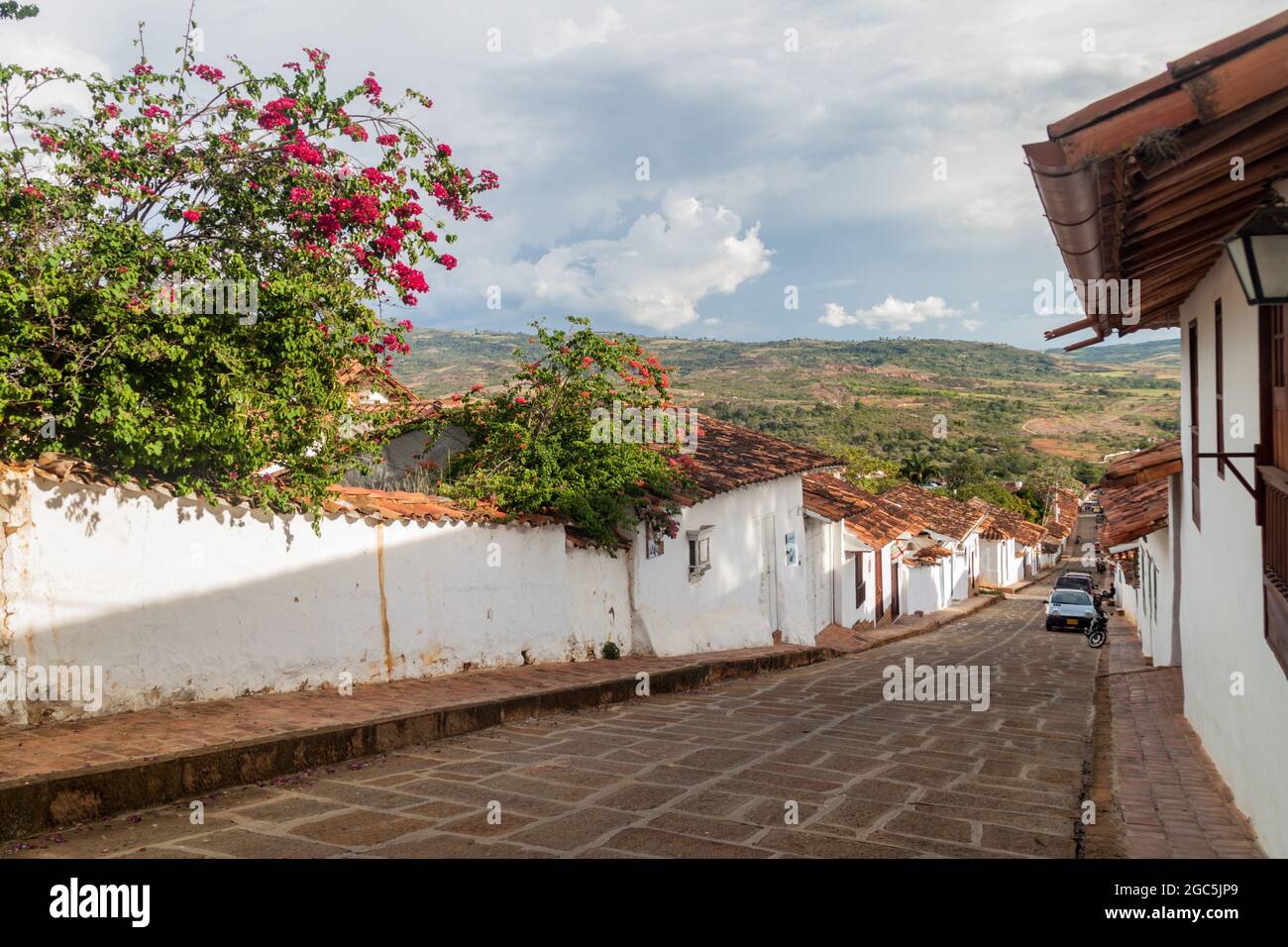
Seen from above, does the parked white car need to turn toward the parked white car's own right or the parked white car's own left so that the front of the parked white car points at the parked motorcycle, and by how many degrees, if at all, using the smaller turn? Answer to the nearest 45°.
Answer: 0° — it already faces it

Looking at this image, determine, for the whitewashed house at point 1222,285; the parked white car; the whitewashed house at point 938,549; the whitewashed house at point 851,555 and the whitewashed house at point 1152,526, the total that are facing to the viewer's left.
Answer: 2

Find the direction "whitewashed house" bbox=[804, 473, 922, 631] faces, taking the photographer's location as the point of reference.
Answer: facing the viewer and to the right of the viewer

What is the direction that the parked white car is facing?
toward the camera

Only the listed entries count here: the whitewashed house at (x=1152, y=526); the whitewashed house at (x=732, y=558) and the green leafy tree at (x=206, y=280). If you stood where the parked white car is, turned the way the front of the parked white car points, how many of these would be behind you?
0

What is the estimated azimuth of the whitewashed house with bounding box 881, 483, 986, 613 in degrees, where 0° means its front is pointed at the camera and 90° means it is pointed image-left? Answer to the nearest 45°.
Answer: approximately 315°

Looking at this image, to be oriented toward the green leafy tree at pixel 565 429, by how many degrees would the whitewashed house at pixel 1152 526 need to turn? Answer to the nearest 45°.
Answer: approximately 45° to its left

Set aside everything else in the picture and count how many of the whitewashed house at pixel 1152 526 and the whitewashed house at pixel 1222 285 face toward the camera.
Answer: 0

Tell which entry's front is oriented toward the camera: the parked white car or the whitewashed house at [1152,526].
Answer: the parked white car

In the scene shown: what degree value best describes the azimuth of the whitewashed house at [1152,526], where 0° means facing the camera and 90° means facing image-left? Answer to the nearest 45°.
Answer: approximately 90°

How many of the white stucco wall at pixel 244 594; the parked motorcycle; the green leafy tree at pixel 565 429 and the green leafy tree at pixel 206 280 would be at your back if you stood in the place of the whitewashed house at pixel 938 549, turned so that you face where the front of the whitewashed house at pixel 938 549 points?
0

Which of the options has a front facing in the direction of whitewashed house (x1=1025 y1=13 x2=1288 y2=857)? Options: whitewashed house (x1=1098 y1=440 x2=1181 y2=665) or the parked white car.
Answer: the parked white car

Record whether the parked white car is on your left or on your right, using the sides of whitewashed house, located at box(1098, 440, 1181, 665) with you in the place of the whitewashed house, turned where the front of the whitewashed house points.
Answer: on your right

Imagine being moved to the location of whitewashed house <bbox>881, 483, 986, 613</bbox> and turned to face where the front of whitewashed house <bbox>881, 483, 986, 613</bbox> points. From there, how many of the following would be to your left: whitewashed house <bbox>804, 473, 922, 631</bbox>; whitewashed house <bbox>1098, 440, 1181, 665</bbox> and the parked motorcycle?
0

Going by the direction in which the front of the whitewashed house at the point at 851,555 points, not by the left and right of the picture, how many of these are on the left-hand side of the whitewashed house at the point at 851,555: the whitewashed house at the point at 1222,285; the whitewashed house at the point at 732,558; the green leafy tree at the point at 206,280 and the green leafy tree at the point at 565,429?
0

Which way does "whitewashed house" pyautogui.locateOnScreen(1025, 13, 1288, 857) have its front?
to the viewer's left
